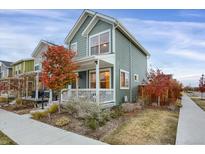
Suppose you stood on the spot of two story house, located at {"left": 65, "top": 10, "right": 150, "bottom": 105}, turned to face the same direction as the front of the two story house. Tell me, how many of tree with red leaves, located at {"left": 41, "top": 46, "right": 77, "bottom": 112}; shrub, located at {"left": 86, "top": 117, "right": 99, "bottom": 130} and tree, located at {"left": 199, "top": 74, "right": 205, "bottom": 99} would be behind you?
1

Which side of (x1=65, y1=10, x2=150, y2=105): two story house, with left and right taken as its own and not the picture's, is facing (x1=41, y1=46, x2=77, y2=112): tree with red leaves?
front

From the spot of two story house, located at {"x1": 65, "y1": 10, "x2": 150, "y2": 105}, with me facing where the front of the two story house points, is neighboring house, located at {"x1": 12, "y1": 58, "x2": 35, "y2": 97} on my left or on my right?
on my right

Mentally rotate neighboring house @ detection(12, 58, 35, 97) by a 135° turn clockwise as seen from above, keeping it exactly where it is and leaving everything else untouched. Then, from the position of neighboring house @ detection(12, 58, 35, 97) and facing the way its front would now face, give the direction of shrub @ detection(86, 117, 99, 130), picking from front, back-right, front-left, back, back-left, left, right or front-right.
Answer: back

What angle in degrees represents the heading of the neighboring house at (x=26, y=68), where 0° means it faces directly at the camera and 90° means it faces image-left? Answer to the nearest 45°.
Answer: approximately 45°

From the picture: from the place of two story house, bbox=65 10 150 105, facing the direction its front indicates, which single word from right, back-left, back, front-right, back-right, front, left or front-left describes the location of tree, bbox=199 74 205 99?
back

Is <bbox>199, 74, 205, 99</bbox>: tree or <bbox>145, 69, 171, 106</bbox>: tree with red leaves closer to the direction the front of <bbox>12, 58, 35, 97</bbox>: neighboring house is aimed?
the tree with red leaves

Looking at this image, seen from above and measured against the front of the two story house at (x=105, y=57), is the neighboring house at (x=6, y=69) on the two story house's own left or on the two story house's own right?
on the two story house's own right

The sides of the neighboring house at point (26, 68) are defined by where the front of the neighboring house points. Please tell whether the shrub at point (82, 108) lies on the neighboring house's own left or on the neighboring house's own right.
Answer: on the neighboring house's own left

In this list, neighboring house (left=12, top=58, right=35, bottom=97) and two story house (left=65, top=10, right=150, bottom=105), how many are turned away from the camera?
0

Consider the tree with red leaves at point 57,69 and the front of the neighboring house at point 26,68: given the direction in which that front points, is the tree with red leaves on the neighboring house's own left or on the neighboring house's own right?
on the neighboring house's own left

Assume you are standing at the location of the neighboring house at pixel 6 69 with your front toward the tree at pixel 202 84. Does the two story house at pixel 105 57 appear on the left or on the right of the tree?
right
